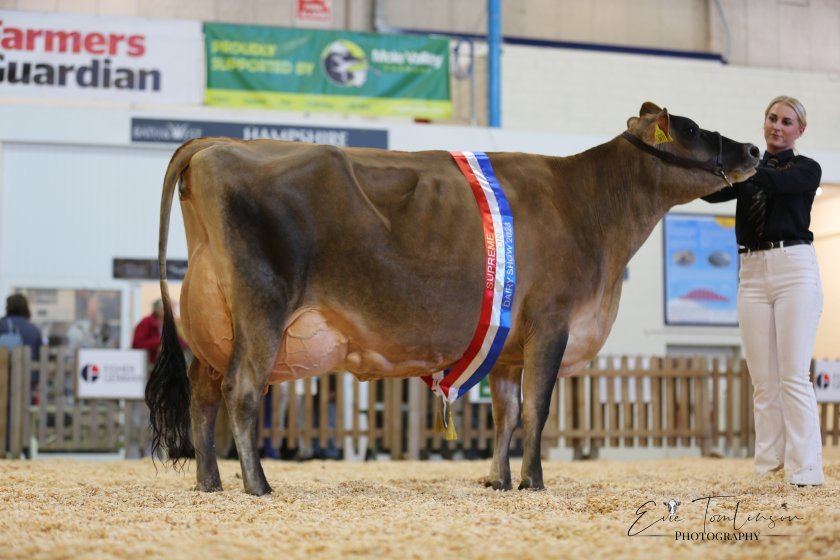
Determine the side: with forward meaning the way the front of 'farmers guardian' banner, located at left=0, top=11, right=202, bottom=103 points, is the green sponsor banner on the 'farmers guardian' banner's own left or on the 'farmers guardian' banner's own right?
on the 'farmers guardian' banner's own left

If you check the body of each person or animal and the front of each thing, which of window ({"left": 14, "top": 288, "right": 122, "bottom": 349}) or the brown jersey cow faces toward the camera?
the window

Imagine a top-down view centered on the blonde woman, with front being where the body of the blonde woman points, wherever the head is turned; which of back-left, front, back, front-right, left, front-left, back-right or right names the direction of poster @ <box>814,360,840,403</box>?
back-right

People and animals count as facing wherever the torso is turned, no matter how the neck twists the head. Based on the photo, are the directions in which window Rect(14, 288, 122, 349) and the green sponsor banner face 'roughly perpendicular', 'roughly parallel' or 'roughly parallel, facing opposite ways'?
roughly parallel

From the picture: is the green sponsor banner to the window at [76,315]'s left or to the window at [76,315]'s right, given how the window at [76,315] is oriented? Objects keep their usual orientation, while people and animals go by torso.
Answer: on its left

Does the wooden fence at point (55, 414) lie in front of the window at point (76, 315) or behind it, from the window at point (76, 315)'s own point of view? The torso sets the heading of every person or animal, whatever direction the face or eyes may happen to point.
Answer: in front

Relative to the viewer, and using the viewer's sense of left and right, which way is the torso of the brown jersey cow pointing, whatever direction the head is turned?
facing to the right of the viewer

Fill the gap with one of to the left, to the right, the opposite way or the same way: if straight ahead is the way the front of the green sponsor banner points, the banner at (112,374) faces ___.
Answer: the same way

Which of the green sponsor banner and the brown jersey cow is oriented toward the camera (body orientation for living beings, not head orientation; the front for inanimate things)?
the green sponsor banner

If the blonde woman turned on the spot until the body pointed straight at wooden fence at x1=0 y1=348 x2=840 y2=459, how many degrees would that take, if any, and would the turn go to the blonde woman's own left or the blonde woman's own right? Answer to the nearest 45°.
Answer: approximately 90° to the blonde woman's own right

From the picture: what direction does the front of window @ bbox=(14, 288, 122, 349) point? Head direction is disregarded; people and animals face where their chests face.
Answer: toward the camera

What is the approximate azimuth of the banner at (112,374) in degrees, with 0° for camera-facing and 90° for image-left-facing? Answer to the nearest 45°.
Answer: approximately 0°

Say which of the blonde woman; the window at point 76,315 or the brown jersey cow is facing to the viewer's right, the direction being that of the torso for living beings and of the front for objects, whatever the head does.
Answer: the brown jersey cow

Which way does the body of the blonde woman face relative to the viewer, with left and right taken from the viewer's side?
facing the viewer and to the left of the viewer

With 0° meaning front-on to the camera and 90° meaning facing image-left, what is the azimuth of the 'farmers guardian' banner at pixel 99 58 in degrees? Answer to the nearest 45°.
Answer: approximately 0°

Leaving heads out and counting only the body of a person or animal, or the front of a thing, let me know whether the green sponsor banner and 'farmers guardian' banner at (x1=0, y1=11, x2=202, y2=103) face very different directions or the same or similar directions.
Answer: same or similar directions

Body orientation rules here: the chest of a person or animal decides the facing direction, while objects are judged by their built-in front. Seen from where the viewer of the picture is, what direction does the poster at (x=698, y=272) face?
facing the viewer
